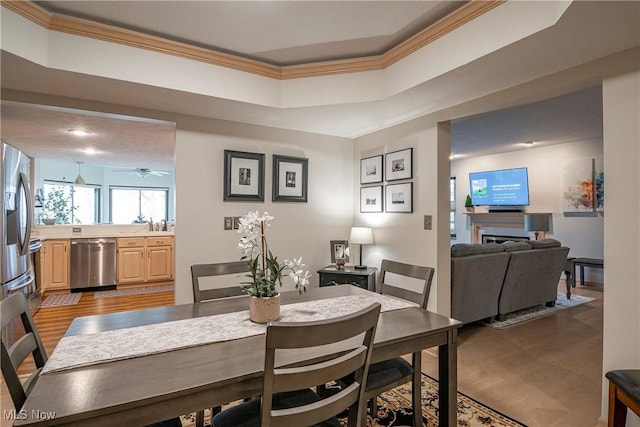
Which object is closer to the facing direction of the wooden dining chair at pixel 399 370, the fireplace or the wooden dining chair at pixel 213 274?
the wooden dining chair

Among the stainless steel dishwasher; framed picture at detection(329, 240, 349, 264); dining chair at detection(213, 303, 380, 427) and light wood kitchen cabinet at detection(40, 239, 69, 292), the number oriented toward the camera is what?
3

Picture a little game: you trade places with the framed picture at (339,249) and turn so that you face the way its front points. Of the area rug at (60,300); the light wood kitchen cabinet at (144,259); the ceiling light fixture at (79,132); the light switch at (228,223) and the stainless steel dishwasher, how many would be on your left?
0

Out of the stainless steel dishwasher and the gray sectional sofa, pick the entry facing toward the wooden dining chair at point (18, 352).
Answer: the stainless steel dishwasher

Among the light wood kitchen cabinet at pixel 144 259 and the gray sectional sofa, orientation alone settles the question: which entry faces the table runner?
the light wood kitchen cabinet

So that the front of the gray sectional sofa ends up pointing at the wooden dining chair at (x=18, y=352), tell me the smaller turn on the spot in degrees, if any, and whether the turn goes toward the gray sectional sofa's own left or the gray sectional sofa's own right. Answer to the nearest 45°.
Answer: approximately 90° to the gray sectional sofa's own left

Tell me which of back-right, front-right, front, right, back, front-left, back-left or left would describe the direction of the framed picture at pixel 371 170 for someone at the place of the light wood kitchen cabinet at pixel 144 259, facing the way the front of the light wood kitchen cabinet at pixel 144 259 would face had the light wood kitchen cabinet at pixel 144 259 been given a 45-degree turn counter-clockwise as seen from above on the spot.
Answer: front

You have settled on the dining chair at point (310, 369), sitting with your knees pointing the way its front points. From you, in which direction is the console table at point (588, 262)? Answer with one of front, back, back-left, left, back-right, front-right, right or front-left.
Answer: right

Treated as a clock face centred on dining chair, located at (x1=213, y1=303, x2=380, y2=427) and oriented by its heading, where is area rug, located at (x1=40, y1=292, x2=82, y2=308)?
The area rug is roughly at 12 o'clock from the dining chair.

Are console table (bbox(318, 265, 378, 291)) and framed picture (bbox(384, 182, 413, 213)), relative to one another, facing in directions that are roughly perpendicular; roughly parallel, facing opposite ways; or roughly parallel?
roughly parallel

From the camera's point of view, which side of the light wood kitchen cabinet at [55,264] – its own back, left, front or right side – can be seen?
front

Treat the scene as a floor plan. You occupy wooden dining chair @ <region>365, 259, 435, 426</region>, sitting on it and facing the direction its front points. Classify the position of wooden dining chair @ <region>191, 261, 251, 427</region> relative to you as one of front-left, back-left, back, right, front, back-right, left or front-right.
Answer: front-right

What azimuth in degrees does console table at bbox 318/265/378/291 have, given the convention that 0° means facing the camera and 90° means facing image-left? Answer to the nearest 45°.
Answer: approximately 45°

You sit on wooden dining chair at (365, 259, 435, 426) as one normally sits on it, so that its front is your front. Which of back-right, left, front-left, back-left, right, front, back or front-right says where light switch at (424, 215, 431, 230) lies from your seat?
back-right

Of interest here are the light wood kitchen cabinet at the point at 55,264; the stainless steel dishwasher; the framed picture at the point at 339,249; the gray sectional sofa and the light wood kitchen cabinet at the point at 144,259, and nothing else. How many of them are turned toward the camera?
4

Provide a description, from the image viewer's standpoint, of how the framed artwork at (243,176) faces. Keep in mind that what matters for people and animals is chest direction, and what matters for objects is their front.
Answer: facing the viewer and to the right of the viewer
